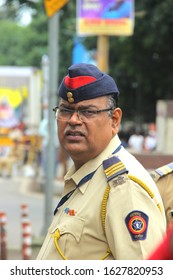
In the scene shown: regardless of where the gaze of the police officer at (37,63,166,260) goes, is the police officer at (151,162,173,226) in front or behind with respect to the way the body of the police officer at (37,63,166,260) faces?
behind

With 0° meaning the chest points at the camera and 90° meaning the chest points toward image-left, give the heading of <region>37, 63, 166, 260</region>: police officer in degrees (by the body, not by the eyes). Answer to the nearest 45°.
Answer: approximately 45°

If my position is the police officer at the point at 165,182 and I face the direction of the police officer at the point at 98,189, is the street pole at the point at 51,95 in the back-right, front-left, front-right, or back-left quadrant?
back-right

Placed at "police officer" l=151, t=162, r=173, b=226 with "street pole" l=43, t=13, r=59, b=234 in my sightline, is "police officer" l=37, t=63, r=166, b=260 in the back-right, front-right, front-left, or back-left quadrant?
back-left

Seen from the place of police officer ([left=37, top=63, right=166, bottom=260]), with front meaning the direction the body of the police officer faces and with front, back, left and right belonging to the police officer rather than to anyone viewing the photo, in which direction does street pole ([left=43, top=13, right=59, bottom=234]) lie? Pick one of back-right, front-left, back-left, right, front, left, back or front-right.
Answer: back-right
